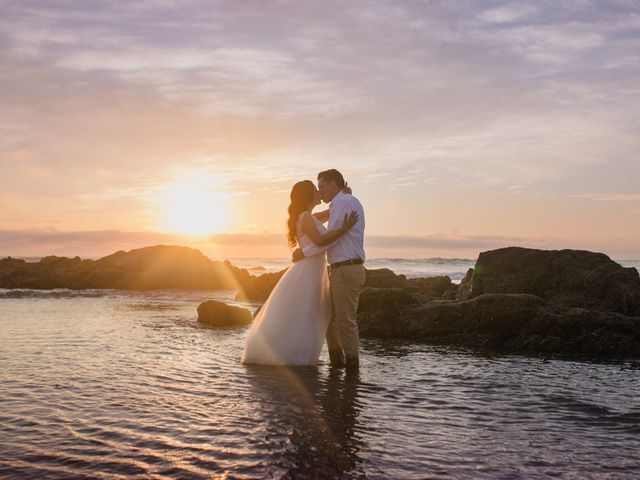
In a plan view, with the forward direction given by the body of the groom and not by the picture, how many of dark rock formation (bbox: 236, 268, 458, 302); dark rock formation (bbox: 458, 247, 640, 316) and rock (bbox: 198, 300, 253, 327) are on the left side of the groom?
0

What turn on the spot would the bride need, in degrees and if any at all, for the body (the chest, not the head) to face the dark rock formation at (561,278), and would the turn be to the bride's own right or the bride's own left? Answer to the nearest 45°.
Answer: approximately 45° to the bride's own left

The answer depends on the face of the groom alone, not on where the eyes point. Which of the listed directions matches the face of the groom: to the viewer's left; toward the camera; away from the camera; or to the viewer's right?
to the viewer's left

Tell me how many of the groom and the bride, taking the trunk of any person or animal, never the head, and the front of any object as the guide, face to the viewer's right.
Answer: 1

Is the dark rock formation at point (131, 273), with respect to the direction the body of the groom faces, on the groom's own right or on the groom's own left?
on the groom's own right

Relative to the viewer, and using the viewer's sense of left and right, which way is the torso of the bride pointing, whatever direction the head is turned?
facing to the right of the viewer

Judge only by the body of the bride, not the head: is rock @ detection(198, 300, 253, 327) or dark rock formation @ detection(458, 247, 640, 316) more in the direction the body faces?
the dark rock formation

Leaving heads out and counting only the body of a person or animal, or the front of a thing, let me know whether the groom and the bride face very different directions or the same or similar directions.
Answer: very different directions

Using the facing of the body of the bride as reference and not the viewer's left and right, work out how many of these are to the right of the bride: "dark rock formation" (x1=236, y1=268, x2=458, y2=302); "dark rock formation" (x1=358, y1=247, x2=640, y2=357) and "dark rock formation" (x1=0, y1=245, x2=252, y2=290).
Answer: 0

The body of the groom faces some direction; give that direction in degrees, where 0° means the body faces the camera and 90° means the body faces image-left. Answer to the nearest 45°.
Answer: approximately 90°

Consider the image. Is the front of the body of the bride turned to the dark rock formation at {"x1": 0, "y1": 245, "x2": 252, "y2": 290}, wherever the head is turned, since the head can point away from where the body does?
no
